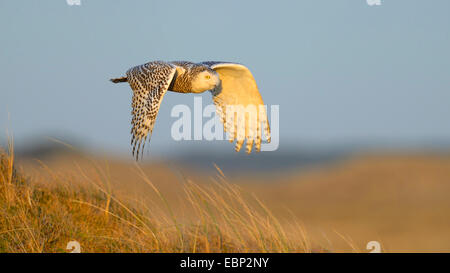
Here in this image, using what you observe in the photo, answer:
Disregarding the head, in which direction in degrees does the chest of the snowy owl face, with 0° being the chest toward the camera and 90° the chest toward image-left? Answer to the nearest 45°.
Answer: approximately 315°
